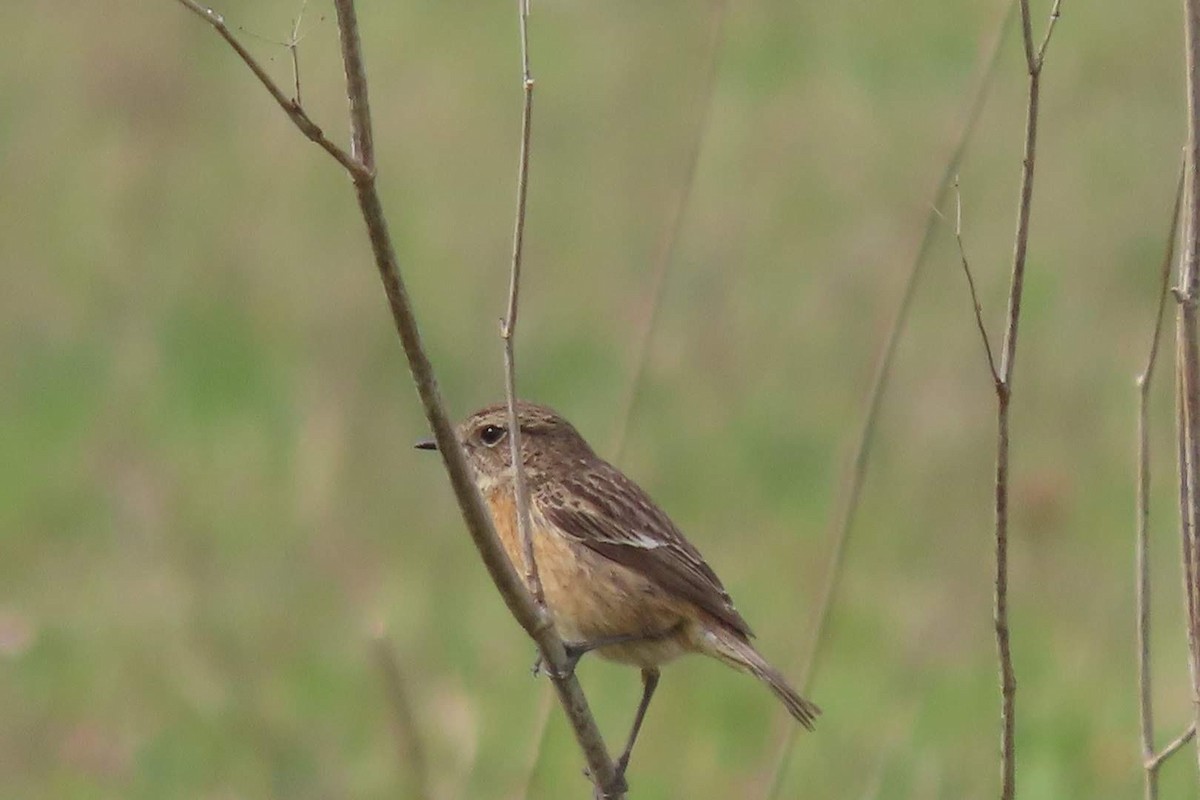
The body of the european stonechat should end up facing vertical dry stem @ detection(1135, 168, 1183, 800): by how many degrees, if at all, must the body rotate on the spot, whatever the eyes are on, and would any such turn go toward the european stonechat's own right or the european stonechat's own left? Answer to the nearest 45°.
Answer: approximately 135° to the european stonechat's own left

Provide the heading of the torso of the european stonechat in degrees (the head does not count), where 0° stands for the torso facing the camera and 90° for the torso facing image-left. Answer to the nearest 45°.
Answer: approximately 90°

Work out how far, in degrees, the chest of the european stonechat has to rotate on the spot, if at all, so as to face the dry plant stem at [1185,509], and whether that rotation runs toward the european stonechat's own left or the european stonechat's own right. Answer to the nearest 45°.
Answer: approximately 135° to the european stonechat's own left
